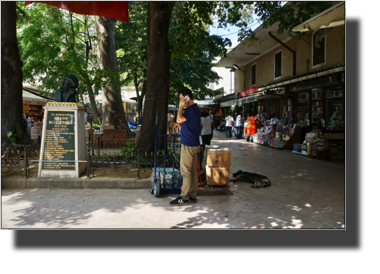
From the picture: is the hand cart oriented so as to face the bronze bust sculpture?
no

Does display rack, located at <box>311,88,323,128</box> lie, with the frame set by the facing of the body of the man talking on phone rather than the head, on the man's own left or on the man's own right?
on the man's own right

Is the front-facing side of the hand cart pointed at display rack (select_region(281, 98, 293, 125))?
no

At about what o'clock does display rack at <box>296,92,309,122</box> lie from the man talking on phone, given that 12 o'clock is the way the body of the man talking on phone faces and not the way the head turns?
The display rack is roughly at 4 o'clock from the man talking on phone.

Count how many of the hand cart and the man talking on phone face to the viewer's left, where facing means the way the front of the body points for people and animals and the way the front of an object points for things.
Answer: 1

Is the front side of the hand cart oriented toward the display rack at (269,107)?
no

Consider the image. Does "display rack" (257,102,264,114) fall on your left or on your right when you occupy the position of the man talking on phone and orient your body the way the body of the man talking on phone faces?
on your right

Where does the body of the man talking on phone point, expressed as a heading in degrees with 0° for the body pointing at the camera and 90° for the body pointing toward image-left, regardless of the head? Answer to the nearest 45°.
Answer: approximately 90°
